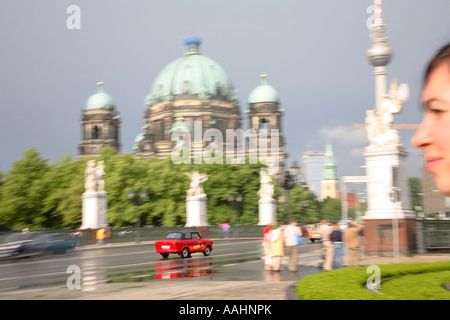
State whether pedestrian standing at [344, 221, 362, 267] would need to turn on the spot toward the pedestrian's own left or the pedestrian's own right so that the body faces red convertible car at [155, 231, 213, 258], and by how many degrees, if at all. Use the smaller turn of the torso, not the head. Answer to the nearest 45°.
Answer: approximately 45° to the pedestrian's own left

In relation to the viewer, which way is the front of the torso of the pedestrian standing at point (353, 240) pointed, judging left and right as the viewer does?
facing away from the viewer

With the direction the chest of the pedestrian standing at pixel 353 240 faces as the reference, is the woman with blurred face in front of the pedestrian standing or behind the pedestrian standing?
behind
